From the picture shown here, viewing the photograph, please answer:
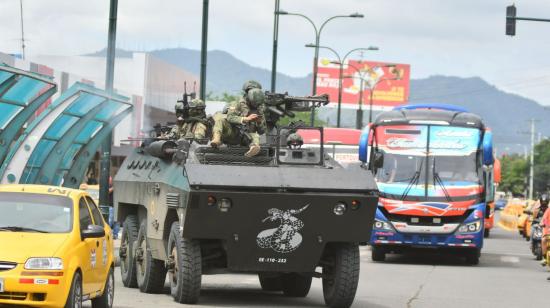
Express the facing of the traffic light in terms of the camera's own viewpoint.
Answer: facing away from the viewer

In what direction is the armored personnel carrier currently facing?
toward the camera

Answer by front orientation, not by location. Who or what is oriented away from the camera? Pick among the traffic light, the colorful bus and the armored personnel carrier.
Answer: the traffic light

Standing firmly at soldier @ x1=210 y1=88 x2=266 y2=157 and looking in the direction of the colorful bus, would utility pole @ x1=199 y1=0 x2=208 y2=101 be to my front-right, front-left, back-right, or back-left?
front-left

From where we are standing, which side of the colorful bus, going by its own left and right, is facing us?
front

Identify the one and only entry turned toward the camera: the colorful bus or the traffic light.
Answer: the colorful bus

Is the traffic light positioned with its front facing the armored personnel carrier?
no

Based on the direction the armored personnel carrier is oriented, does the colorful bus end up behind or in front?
behind

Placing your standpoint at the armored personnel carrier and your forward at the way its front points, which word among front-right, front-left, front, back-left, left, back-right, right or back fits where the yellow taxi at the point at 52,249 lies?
front-right

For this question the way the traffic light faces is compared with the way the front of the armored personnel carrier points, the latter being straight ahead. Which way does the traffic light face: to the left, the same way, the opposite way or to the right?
the opposite way

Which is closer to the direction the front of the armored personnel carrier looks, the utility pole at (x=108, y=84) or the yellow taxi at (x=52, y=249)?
the yellow taxi

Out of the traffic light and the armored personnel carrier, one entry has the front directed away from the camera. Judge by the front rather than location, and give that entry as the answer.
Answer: the traffic light

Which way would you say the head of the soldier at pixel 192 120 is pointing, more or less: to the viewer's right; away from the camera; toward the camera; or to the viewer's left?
toward the camera

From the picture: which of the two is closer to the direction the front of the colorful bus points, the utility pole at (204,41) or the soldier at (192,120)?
the soldier

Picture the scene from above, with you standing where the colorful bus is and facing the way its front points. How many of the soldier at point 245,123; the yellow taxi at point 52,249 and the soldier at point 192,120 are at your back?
0
